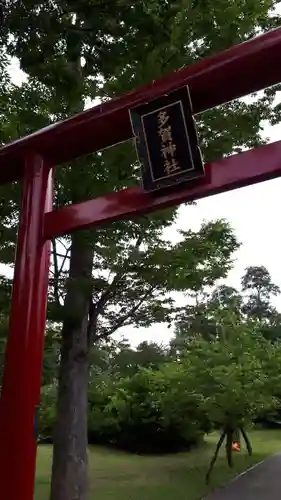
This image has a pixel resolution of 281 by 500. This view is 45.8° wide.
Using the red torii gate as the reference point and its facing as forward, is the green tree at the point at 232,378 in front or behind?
behind

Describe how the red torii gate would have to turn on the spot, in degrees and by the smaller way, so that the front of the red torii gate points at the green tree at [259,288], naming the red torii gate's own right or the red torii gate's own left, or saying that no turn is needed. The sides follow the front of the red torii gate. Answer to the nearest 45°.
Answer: approximately 135° to the red torii gate's own right

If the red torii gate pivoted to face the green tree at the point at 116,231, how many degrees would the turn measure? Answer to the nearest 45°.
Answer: approximately 135° to its right
